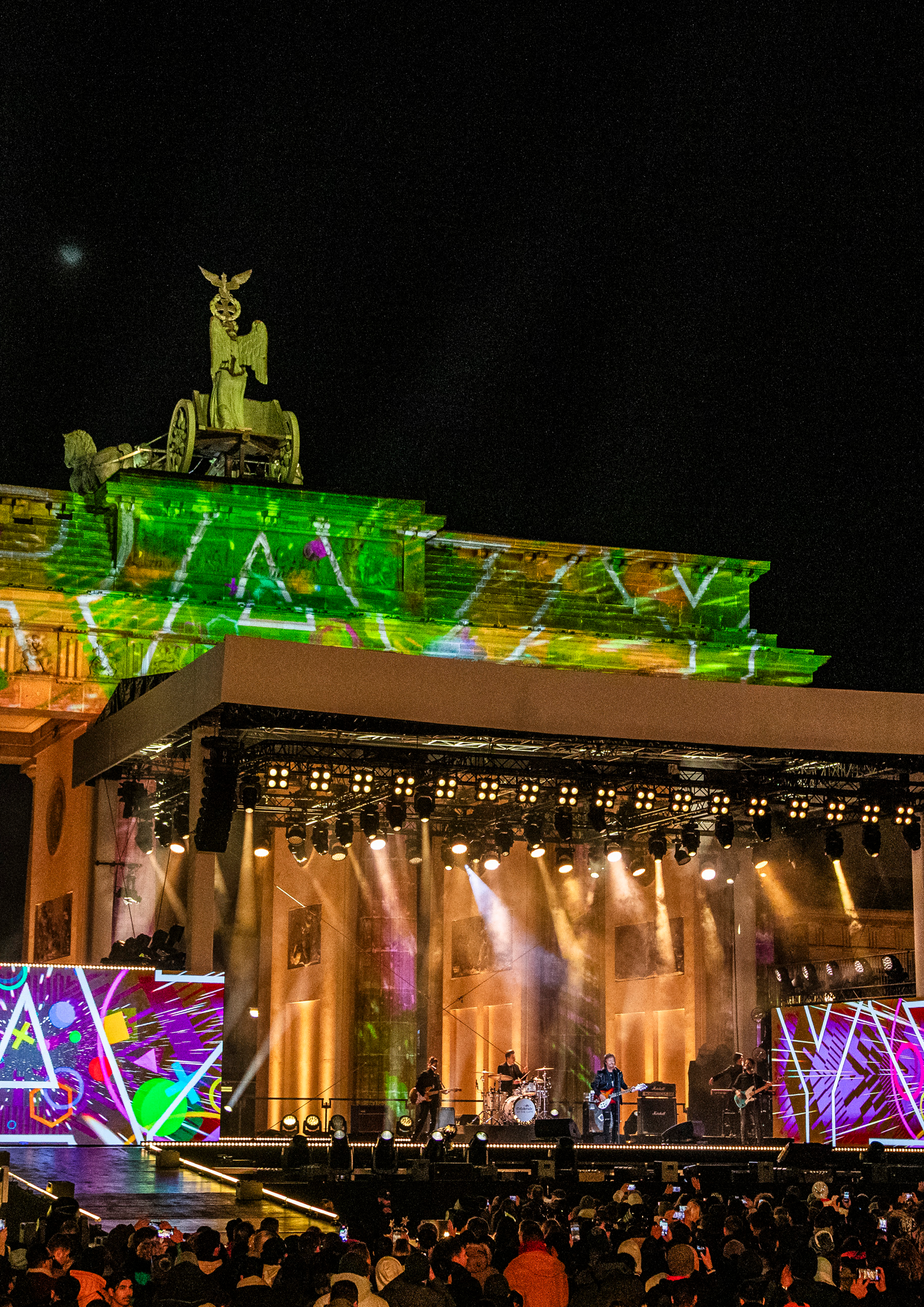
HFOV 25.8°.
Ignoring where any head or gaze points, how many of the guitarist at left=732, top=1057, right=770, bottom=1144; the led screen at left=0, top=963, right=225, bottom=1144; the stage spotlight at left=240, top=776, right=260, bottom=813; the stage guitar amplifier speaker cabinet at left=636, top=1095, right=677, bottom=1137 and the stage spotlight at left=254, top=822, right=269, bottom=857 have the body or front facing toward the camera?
5

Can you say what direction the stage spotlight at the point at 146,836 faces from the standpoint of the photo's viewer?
facing the viewer and to the right of the viewer

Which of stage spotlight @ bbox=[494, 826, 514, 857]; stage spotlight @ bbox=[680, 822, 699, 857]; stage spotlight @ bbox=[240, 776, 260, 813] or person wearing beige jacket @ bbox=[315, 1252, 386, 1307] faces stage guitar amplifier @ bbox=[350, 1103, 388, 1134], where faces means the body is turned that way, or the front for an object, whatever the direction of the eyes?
the person wearing beige jacket

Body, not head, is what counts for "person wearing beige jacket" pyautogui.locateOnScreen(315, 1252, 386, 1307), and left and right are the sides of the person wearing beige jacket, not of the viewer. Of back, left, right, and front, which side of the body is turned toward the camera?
back

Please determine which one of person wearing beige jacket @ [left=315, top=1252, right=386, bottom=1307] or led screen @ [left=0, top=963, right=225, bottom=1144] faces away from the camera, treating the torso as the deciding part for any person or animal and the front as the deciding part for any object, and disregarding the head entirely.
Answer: the person wearing beige jacket

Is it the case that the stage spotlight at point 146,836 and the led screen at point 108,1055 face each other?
no

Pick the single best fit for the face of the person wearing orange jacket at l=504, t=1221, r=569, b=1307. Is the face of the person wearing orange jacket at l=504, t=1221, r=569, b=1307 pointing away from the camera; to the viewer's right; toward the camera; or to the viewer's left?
away from the camera

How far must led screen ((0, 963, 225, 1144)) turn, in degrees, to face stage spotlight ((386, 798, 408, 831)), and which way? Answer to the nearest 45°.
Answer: approximately 45° to its left

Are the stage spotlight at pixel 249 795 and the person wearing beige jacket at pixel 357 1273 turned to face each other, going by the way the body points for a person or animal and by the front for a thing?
yes

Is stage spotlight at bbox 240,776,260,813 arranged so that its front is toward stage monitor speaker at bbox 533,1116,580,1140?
no

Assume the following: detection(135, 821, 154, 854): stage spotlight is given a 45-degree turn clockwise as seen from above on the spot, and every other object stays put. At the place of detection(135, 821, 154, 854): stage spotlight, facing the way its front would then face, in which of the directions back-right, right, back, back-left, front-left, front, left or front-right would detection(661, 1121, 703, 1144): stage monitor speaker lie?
left

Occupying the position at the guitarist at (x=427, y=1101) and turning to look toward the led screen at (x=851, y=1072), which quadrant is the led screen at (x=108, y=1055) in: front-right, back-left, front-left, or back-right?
back-right

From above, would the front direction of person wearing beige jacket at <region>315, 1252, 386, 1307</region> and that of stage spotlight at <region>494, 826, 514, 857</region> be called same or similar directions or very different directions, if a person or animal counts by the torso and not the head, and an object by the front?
very different directions

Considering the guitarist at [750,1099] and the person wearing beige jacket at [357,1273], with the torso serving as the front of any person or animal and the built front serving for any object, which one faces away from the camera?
the person wearing beige jacket

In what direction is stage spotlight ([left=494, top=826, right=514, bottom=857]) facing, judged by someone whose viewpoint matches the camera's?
facing the viewer

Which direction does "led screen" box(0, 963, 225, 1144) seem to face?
toward the camera

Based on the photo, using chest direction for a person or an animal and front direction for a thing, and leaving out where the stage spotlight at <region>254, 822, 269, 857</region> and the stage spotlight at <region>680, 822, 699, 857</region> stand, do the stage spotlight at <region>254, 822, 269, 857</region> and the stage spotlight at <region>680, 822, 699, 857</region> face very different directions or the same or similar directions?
same or similar directions

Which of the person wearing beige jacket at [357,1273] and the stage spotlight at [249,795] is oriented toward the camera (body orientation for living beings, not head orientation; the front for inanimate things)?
the stage spotlight
